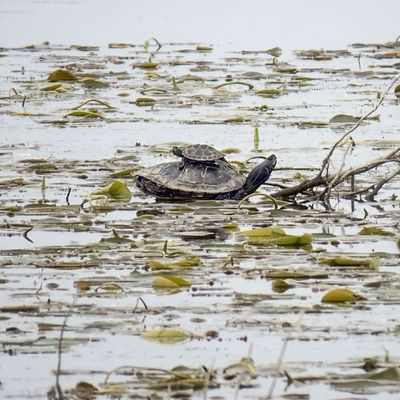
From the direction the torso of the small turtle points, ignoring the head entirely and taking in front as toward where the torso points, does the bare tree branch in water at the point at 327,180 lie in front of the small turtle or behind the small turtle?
behind

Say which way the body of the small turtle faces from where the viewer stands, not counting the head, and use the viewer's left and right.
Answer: facing to the left of the viewer

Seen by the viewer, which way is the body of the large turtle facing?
to the viewer's right
